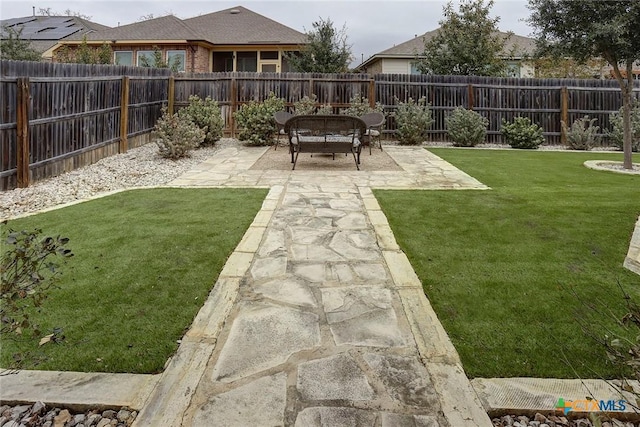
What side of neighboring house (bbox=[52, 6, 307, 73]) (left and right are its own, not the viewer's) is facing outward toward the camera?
back

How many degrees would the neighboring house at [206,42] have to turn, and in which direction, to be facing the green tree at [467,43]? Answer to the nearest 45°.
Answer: approximately 135° to its right

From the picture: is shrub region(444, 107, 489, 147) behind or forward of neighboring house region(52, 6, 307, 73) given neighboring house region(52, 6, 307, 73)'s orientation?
behind

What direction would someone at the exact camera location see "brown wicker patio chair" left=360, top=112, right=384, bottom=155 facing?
facing the viewer and to the left of the viewer

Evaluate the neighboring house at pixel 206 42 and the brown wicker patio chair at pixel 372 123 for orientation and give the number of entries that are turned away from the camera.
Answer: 1

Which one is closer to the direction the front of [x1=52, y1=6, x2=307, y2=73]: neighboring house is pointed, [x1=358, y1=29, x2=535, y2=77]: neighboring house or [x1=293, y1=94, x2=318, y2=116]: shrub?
the neighboring house
